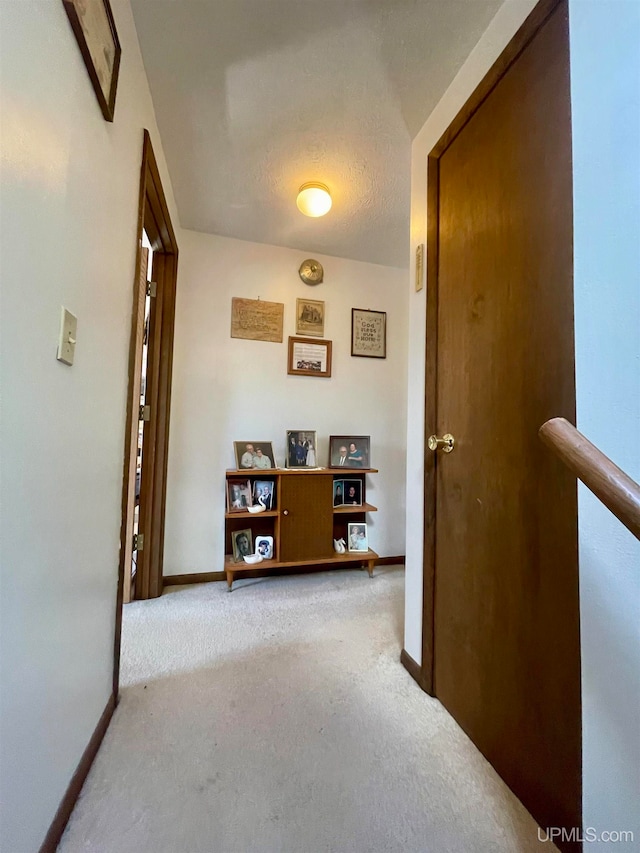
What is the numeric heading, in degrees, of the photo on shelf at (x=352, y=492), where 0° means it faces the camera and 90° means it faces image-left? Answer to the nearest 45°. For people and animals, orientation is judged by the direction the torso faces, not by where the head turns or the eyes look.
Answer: approximately 0°

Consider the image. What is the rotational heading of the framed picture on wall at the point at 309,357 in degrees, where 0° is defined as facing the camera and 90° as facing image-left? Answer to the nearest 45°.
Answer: approximately 0°

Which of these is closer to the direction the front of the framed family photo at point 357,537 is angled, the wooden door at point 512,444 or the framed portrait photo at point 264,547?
the wooden door
